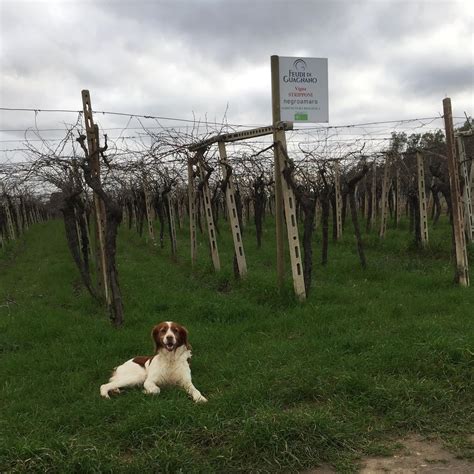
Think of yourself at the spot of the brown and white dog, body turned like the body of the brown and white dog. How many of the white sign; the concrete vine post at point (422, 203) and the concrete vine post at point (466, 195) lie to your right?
0

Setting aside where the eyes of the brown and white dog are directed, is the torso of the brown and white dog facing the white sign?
no

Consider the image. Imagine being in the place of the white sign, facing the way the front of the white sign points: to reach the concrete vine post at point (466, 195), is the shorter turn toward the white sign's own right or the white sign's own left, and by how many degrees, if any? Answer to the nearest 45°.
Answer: approximately 135° to the white sign's own left

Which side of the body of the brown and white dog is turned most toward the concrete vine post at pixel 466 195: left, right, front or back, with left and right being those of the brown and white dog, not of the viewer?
left

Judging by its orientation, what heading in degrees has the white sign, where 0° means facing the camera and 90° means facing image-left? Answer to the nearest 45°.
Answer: approximately 0°

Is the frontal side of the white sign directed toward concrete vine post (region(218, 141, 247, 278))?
no

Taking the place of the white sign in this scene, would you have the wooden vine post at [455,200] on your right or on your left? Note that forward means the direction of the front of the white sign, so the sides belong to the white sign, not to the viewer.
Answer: on your left

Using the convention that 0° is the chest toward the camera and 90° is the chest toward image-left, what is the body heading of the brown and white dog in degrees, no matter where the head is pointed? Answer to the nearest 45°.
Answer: approximately 315°

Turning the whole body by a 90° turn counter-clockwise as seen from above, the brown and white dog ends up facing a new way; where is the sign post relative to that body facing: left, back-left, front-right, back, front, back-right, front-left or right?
front

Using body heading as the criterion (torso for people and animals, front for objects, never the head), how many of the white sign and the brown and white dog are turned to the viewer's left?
0

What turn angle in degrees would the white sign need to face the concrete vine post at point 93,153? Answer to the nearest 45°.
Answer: approximately 90° to its right

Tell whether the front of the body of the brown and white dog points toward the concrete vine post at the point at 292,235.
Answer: no

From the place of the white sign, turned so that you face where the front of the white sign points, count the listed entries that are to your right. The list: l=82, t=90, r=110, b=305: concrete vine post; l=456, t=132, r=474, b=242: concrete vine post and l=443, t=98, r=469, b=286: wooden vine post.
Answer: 1
